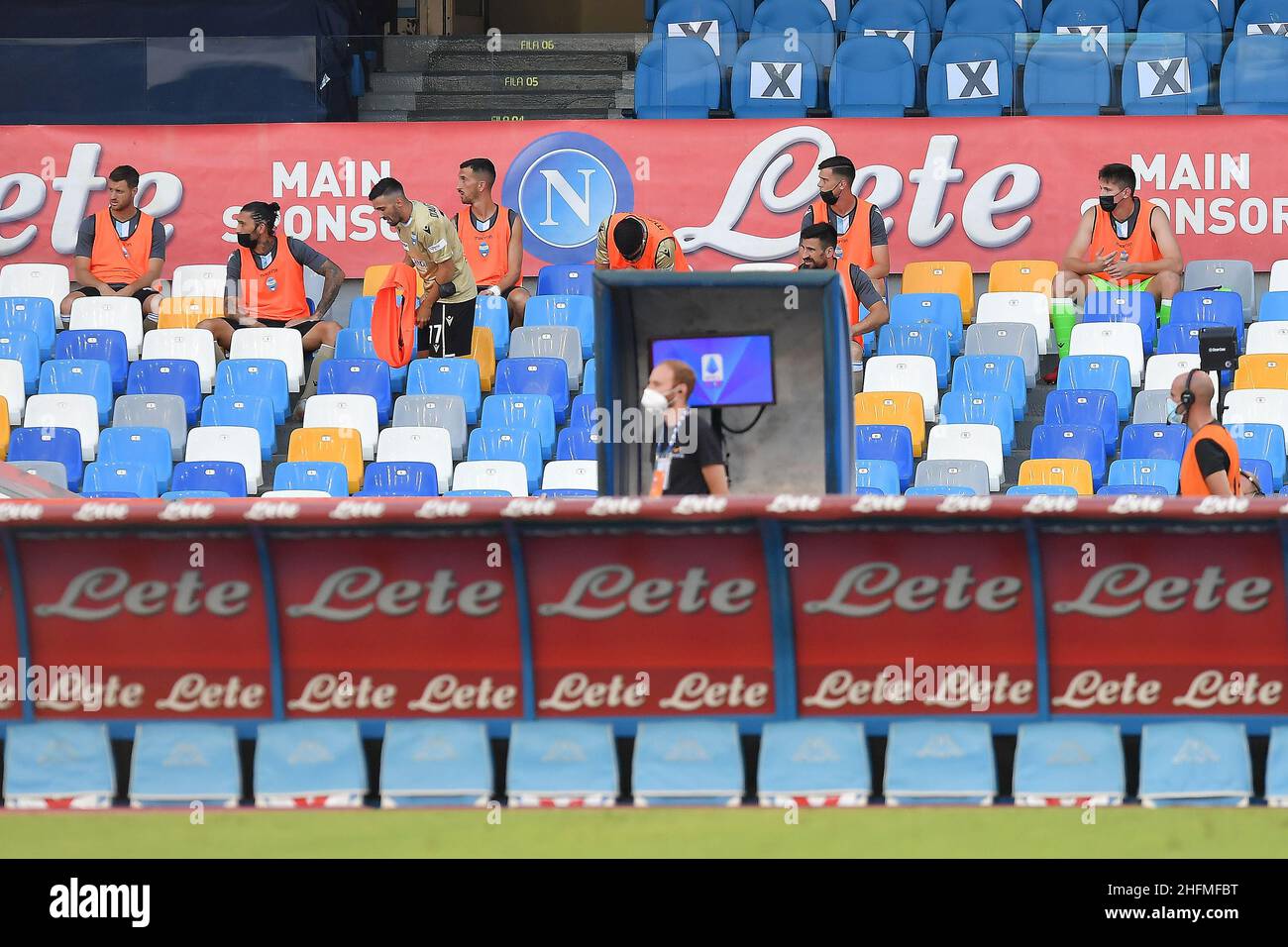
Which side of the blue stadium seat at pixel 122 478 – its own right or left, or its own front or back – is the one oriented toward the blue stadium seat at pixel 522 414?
left

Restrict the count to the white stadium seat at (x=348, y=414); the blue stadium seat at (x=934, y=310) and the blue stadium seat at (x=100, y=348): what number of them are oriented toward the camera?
3

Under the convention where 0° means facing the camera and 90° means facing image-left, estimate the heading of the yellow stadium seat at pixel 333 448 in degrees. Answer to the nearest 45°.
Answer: approximately 0°

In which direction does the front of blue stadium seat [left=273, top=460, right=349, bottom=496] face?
toward the camera

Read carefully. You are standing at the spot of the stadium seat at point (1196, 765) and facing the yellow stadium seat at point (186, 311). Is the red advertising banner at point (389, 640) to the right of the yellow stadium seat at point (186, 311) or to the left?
left

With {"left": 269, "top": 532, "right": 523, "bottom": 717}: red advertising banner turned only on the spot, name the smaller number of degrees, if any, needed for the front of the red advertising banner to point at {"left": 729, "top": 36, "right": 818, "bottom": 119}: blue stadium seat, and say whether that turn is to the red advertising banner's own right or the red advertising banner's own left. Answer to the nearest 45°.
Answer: approximately 135° to the red advertising banner's own left

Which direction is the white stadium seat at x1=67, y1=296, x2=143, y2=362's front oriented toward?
toward the camera

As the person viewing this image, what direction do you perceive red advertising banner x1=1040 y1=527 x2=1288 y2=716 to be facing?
facing the viewer

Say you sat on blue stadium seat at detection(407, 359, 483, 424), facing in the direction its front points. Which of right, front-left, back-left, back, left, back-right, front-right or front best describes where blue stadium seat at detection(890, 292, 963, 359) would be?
left

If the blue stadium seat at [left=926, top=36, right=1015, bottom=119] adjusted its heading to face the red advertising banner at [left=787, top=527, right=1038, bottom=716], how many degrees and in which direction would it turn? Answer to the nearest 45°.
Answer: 0° — it already faces it

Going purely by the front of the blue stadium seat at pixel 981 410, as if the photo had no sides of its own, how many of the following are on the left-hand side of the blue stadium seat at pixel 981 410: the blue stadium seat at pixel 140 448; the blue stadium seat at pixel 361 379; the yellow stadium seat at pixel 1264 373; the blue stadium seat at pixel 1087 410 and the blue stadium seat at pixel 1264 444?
3
